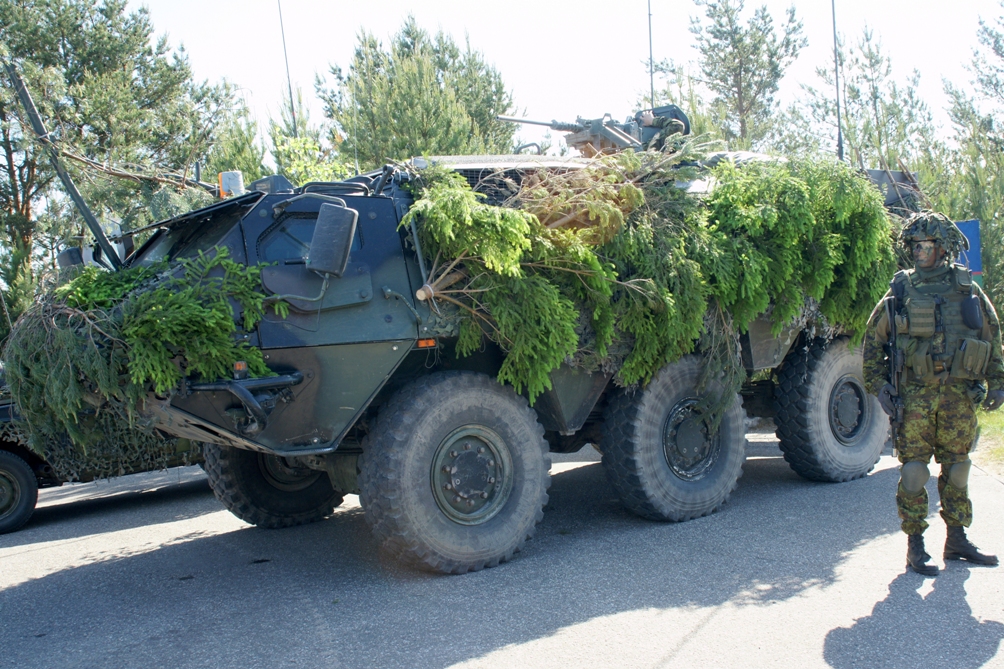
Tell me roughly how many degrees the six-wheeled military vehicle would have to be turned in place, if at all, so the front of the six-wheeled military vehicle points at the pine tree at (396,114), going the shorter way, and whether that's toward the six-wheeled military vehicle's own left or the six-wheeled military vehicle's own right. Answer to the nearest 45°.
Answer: approximately 135° to the six-wheeled military vehicle's own right

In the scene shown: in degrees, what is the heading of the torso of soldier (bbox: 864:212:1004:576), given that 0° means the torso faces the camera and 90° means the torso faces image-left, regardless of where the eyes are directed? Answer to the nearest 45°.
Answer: approximately 0°

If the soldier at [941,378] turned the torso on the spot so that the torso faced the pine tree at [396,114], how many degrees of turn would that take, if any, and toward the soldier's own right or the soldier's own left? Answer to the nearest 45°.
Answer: approximately 135° to the soldier's own right

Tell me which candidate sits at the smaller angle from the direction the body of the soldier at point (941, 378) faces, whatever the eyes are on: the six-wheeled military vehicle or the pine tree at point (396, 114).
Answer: the six-wheeled military vehicle

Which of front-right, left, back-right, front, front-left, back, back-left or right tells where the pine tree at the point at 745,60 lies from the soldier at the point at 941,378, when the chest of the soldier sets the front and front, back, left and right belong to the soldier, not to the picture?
back

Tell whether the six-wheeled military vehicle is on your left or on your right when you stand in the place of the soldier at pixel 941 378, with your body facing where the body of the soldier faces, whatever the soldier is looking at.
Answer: on your right

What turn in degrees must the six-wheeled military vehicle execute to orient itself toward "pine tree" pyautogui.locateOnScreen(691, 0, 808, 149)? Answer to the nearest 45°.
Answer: approximately 180°
